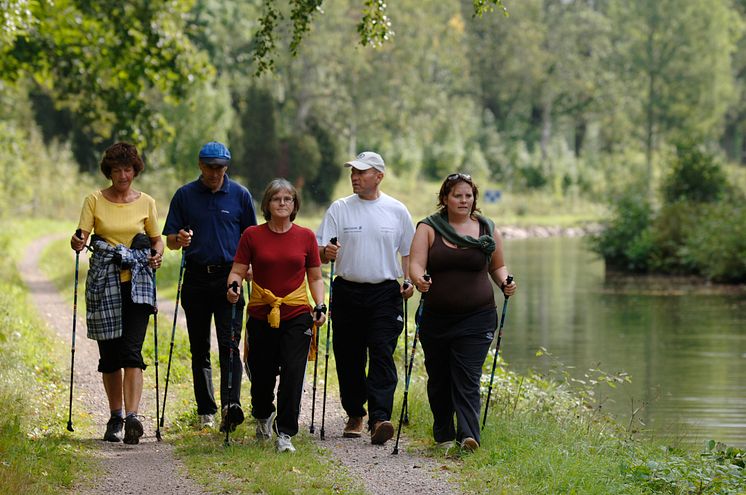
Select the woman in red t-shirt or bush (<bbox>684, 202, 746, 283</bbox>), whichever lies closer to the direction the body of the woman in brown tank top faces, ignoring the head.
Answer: the woman in red t-shirt

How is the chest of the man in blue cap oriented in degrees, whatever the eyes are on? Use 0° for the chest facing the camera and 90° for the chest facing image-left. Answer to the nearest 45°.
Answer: approximately 0°

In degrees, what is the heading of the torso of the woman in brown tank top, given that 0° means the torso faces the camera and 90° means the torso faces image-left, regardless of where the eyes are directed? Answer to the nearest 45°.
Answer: approximately 0°

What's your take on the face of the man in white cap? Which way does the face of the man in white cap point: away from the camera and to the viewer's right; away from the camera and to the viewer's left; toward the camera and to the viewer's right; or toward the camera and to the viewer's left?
toward the camera and to the viewer's left

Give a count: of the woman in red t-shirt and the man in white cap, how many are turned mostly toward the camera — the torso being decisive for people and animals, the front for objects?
2
